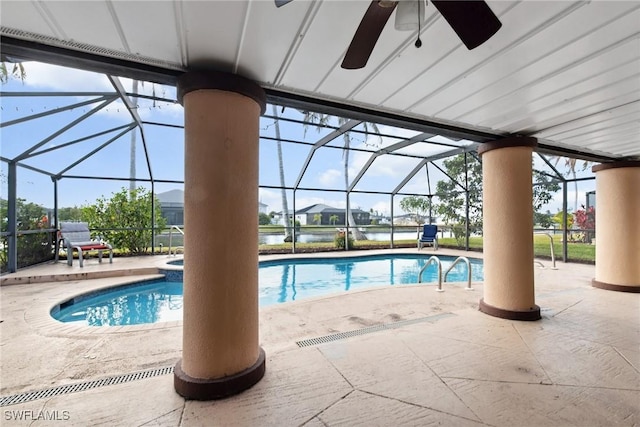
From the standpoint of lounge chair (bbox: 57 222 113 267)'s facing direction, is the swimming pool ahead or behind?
ahead

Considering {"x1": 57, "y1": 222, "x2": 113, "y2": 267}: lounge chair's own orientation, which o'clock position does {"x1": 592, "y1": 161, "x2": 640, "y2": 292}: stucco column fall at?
The stucco column is roughly at 12 o'clock from the lounge chair.

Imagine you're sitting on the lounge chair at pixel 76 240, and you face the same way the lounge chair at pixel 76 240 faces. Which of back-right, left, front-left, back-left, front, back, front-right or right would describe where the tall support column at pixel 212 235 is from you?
front-right

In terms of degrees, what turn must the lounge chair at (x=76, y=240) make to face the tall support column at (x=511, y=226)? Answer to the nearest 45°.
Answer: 0° — it already faces it

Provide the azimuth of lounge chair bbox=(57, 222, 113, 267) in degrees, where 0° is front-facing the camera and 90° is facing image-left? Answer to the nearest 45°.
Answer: approximately 315°
